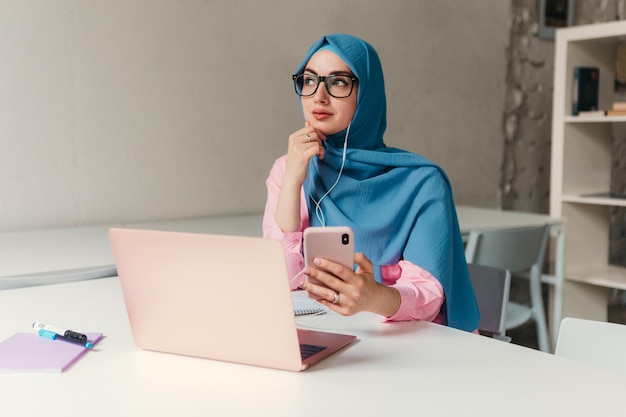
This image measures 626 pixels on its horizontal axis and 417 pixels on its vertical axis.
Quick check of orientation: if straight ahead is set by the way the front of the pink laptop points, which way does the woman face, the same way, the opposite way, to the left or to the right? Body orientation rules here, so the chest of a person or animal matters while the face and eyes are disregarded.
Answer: the opposite way

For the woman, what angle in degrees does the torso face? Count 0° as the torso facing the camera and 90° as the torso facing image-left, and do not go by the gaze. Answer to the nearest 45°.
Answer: approximately 45°

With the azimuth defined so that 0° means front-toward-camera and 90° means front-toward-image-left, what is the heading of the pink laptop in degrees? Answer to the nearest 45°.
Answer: approximately 225°

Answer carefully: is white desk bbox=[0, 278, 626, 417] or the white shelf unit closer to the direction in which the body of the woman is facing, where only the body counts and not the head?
the white desk
